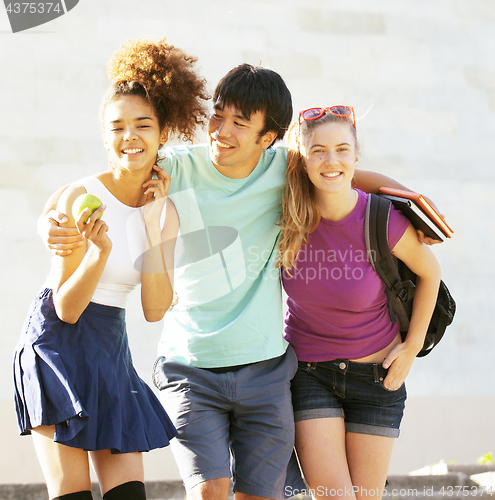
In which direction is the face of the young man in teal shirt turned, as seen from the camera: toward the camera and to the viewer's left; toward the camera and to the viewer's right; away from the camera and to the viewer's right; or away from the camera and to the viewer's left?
toward the camera and to the viewer's left

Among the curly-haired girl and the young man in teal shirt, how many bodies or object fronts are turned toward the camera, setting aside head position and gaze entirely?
2

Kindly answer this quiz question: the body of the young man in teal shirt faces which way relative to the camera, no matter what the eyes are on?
toward the camera

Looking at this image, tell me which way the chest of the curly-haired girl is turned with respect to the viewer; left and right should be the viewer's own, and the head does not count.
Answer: facing the viewer
